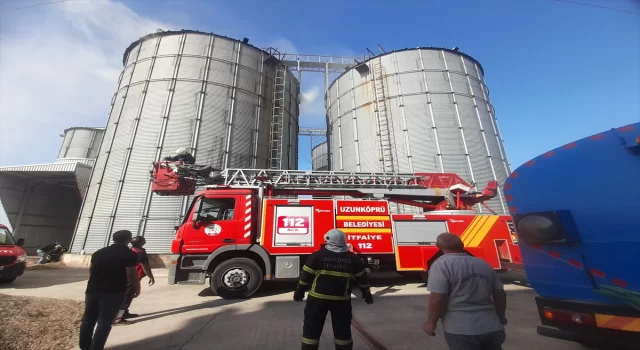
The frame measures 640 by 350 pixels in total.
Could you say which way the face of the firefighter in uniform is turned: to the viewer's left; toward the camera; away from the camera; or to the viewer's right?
away from the camera

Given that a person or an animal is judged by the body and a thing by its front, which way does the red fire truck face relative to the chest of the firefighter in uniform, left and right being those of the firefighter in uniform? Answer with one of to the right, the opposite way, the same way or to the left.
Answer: to the left

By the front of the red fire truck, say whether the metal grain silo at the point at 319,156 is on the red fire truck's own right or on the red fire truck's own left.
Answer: on the red fire truck's own right

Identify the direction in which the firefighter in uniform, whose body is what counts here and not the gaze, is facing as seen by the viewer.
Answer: away from the camera

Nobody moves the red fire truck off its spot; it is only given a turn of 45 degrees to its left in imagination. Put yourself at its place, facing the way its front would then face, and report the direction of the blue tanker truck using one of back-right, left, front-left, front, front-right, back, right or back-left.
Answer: left

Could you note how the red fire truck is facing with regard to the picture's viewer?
facing to the left of the viewer

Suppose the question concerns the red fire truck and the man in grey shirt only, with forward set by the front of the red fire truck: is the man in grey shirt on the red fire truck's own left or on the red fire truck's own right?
on the red fire truck's own left

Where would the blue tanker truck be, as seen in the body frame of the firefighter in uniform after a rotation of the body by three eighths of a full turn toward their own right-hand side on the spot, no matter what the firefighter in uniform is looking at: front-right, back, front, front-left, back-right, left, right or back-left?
front-left

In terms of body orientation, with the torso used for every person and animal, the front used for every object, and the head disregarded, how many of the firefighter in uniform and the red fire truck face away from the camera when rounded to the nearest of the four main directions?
1

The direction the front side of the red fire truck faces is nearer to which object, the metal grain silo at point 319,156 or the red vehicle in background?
the red vehicle in background

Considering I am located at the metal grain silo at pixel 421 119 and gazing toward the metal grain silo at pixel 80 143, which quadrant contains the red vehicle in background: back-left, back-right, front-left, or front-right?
front-left

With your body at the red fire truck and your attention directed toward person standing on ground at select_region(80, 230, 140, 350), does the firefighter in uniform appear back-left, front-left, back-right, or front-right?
front-left

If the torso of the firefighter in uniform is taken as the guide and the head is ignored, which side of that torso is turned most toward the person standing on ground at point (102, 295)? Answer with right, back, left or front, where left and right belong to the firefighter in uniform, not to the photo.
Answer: left

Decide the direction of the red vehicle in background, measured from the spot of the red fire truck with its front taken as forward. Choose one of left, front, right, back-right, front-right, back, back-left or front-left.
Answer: front

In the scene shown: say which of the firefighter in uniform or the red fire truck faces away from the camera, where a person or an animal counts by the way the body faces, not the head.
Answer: the firefighter in uniform

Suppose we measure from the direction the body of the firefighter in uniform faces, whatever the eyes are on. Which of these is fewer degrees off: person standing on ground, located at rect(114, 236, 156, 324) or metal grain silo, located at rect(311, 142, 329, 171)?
the metal grain silo
